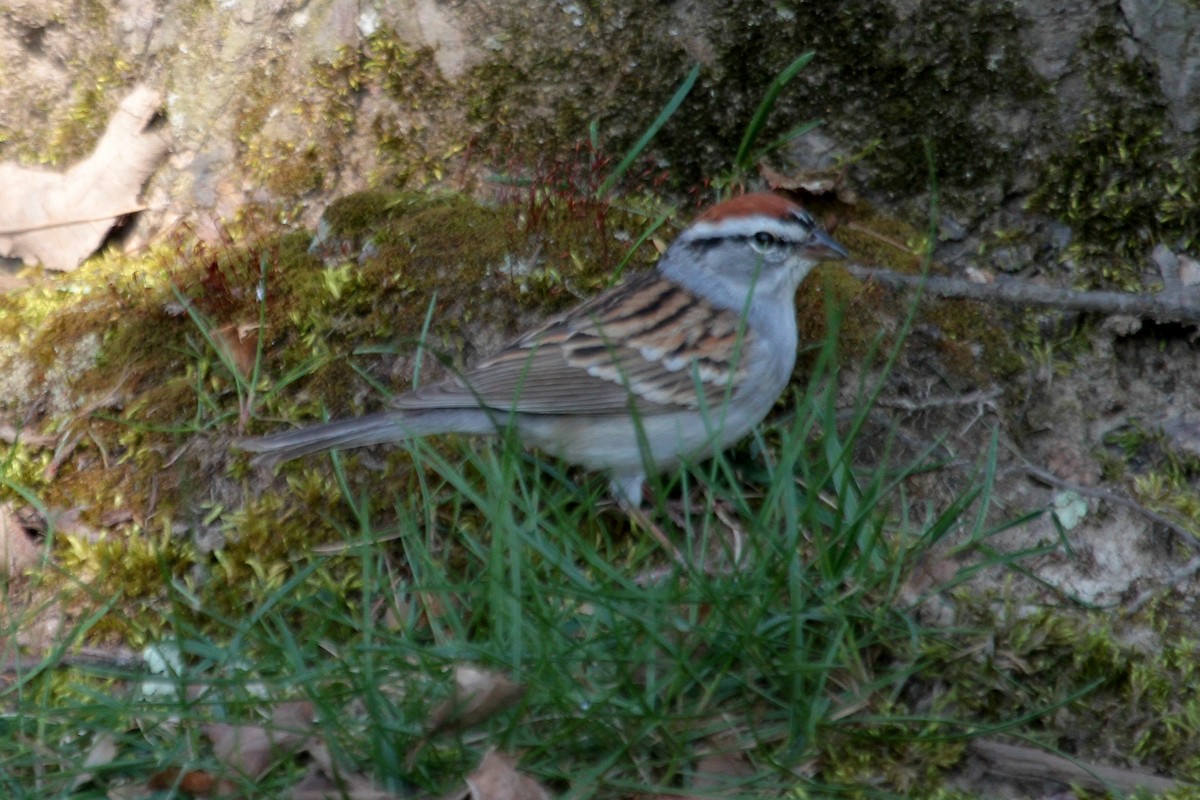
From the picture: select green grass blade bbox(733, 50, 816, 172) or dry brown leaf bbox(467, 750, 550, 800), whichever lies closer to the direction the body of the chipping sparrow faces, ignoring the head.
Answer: the green grass blade

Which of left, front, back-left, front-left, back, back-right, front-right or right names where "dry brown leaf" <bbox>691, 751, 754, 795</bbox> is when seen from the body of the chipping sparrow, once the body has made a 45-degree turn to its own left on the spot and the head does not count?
back-right

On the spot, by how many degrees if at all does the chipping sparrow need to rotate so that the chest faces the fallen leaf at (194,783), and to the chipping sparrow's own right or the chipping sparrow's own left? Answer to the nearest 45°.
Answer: approximately 135° to the chipping sparrow's own right

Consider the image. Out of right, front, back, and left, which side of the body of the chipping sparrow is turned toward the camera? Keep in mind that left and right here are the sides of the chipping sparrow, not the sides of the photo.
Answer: right

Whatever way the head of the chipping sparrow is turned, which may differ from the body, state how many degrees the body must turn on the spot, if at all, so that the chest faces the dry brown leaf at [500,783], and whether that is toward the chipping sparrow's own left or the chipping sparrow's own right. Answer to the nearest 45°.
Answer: approximately 90° to the chipping sparrow's own right

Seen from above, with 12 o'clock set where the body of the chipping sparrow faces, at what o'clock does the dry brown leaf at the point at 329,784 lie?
The dry brown leaf is roughly at 4 o'clock from the chipping sparrow.

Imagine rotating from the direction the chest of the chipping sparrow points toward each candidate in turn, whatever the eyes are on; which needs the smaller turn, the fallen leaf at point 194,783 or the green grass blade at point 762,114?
the green grass blade

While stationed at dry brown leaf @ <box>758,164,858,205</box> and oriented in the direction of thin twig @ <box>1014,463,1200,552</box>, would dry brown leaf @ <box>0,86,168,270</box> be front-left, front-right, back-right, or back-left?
back-right

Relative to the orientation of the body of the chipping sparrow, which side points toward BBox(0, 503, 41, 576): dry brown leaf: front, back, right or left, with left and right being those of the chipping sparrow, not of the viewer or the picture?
back

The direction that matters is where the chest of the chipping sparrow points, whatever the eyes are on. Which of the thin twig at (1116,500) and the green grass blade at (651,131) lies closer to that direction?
the thin twig

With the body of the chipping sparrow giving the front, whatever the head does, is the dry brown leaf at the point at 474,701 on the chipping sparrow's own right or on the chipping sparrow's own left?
on the chipping sparrow's own right

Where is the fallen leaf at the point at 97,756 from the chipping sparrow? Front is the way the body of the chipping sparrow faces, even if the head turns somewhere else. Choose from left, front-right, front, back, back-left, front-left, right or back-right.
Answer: back-right
